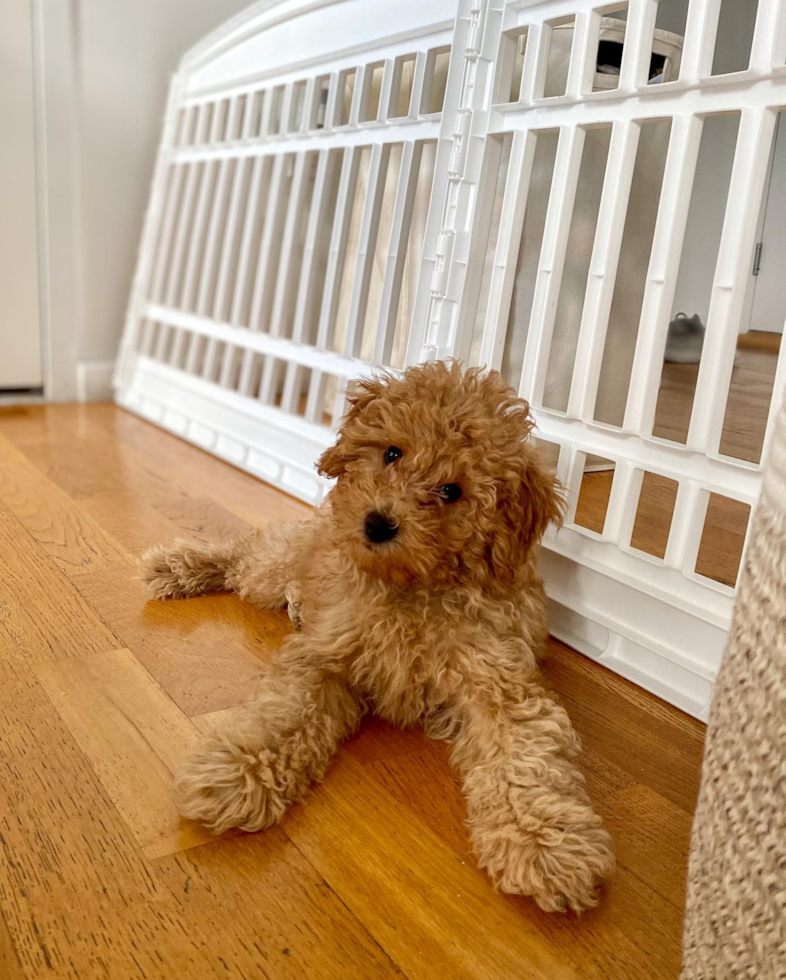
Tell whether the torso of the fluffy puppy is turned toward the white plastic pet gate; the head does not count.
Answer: no

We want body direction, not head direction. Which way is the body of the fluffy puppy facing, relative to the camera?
toward the camera
